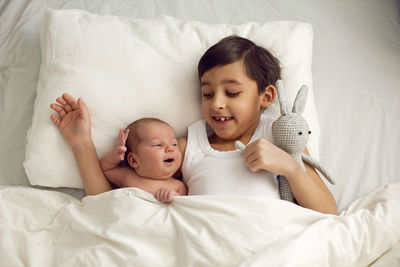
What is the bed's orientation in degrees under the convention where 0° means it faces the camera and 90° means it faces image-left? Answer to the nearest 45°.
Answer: approximately 0°
